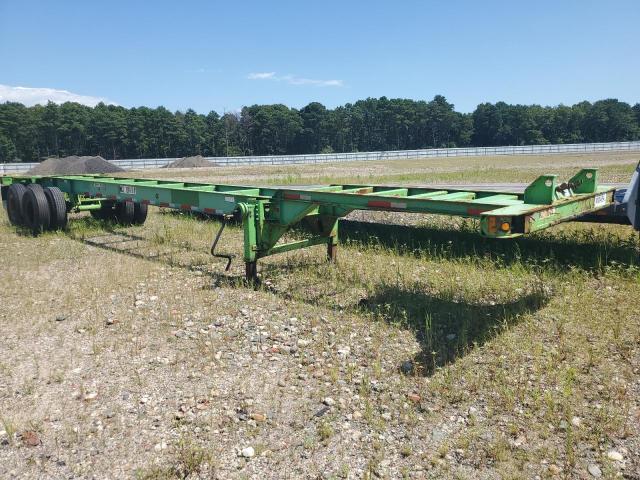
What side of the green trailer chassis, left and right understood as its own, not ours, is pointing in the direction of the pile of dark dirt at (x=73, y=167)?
back

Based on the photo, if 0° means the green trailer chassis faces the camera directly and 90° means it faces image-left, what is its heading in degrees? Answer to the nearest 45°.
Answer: approximately 315°
